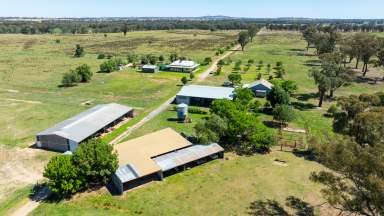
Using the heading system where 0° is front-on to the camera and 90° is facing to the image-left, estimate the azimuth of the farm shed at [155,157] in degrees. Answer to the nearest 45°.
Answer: approximately 315°

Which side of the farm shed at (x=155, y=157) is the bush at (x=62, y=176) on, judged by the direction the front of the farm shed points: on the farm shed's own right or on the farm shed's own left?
on the farm shed's own right

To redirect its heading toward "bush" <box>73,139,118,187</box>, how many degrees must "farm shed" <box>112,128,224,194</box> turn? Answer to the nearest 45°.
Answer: approximately 90° to its right
